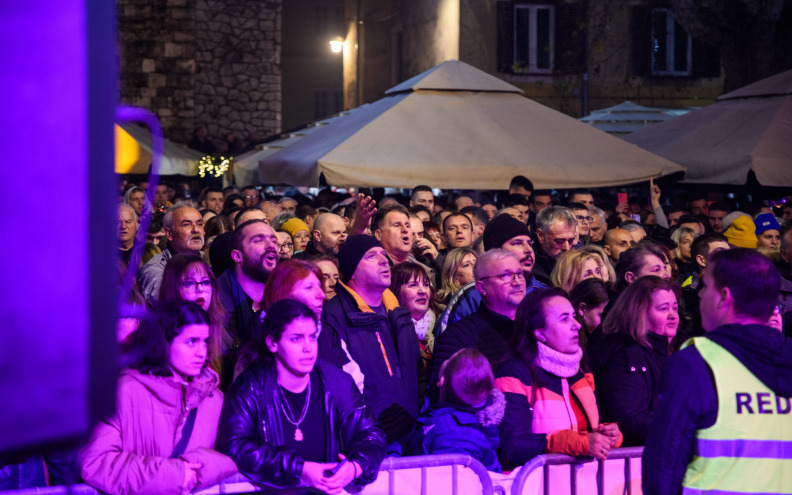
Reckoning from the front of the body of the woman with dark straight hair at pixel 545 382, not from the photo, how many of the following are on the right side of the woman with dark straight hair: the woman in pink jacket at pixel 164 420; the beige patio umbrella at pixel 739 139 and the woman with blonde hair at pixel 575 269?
1

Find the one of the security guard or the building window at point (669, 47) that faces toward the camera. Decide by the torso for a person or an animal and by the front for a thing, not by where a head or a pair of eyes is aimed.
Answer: the building window

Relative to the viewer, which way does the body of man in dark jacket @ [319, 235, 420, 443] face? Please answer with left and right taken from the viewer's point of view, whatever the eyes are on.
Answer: facing the viewer and to the right of the viewer

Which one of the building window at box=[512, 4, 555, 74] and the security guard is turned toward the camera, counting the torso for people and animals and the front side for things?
the building window

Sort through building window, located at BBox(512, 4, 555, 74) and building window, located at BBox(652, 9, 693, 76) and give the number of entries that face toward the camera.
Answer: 2

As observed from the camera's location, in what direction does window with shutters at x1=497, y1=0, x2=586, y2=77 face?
facing the viewer

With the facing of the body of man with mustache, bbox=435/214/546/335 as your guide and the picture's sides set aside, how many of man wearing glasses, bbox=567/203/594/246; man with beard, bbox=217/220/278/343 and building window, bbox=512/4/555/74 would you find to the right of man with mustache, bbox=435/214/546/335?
1

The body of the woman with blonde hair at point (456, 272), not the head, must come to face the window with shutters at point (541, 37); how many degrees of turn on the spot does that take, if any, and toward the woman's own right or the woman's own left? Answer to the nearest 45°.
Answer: approximately 135° to the woman's own left

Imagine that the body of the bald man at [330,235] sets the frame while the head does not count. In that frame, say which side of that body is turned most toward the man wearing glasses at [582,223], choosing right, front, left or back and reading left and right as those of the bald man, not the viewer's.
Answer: left

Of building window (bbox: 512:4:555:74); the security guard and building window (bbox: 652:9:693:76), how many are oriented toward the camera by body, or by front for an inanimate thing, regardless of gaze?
2

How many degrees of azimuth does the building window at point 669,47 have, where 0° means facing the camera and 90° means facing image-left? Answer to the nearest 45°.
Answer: approximately 0°

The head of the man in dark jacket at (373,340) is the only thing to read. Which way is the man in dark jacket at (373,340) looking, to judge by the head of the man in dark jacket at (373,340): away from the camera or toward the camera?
toward the camera

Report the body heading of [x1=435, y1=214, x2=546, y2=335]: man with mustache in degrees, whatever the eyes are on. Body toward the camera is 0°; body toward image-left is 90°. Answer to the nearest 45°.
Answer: approximately 315°

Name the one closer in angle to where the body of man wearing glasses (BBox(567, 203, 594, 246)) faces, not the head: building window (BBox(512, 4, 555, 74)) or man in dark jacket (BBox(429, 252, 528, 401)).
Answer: the man in dark jacket

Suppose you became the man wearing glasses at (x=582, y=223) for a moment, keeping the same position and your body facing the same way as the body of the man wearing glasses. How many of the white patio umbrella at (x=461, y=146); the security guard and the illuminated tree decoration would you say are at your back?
2

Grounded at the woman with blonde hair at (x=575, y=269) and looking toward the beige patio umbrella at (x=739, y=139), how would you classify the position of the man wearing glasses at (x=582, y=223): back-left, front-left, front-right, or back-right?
front-left

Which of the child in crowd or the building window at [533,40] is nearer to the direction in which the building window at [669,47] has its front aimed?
the child in crowd

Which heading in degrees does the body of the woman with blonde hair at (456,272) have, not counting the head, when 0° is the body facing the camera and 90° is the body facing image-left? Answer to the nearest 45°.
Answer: approximately 315°

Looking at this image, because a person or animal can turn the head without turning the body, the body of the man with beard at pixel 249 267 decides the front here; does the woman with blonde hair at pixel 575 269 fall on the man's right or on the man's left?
on the man's left

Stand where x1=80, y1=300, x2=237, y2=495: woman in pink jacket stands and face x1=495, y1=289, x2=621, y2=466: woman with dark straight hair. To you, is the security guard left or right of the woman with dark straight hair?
right
